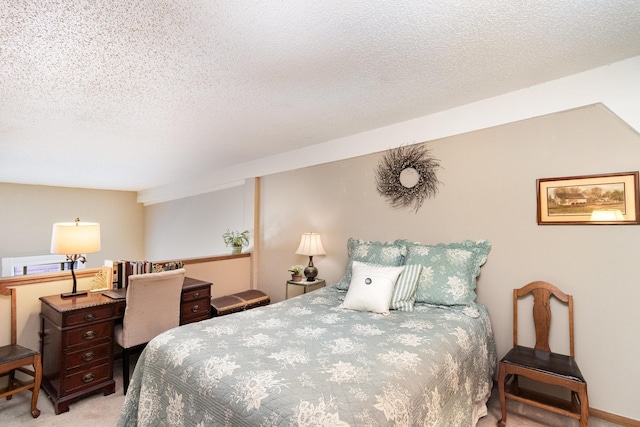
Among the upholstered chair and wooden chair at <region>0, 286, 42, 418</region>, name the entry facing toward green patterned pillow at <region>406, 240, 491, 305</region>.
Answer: the wooden chair

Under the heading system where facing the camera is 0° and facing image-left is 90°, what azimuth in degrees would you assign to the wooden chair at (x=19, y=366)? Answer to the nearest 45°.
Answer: approximately 315°

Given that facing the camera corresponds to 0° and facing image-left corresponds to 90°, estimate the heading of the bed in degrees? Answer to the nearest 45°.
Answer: approximately 45°

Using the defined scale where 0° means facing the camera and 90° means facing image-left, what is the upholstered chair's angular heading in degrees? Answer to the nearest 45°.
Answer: approximately 135°

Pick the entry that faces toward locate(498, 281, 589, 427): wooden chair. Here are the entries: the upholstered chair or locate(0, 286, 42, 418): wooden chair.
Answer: locate(0, 286, 42, 418): wooden chair
